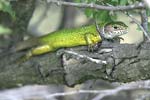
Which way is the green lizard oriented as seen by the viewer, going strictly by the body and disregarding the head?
to the viewer's right

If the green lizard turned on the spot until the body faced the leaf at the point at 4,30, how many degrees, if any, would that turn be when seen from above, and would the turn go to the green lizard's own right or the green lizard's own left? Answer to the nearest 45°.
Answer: approximately 180°

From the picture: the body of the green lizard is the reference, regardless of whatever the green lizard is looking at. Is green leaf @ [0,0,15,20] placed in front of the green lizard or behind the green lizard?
behind
